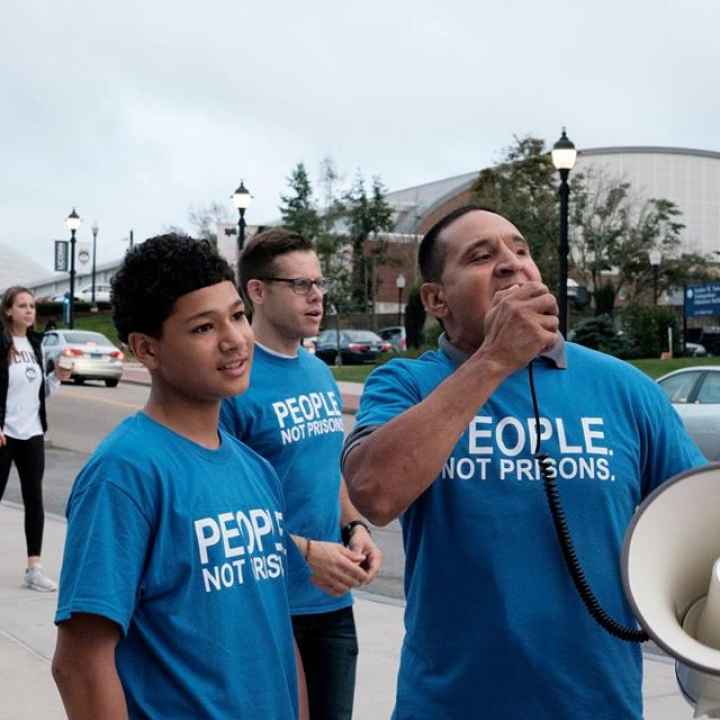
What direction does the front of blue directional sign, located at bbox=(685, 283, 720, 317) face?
toward the camera

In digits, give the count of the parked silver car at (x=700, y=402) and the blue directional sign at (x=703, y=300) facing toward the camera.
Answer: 1

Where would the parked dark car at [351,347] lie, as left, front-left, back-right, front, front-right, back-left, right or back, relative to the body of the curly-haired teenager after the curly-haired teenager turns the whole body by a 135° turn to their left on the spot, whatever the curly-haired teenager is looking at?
front

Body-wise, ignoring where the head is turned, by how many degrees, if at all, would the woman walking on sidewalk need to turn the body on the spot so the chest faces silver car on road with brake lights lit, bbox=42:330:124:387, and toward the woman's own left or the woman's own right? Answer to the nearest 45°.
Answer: approximately 135° to the woman's own left

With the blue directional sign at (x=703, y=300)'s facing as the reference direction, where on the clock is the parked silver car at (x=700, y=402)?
The parked silver car is roughly at 12 o'clock from the blue directional sign.

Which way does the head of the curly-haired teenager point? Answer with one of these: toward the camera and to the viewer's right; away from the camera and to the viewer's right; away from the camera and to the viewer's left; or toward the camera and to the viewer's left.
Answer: toward the camera and to the viewer's right

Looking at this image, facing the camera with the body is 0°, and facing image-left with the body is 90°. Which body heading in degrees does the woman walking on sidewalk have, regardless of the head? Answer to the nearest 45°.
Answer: approximately 315°

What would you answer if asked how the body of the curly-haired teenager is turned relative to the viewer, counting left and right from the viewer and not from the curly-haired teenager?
facing the viewer and to the right of the viewer

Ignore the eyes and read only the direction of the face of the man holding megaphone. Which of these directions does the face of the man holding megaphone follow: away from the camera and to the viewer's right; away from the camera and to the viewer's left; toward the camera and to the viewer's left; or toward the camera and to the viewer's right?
toward the camera and to the viewer's right

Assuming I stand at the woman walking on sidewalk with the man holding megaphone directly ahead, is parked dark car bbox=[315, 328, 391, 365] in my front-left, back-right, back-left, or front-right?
back-left

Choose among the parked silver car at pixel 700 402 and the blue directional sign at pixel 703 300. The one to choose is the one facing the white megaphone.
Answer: the blue directional sign

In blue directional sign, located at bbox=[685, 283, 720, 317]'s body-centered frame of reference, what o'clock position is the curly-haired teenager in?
The curly-haired teenager is roughly at 12 o'clock from the blue directional sign.
